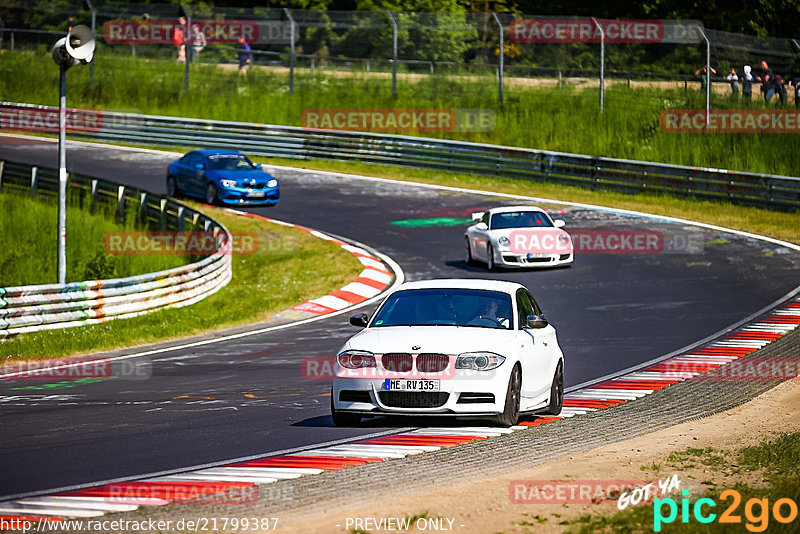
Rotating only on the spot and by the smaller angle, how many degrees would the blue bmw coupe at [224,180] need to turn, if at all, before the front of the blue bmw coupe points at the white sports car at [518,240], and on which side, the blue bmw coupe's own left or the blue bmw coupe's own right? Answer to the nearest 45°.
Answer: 0° — it already faces it

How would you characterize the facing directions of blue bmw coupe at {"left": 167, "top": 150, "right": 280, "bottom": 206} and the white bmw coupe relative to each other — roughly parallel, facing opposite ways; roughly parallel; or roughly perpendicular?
roughly perpendicular

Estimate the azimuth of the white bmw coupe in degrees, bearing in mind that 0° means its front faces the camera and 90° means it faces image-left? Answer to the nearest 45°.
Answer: approximately 45°

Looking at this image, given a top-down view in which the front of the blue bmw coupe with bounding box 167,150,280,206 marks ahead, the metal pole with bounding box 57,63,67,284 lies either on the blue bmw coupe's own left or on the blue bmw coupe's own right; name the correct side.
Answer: on the blue bmw coupe's own right

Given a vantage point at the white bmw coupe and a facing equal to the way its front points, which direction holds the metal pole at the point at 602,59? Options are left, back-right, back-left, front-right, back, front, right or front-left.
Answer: back-right

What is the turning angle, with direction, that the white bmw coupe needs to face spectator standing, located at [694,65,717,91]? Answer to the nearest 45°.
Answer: approximately 135° to its right
